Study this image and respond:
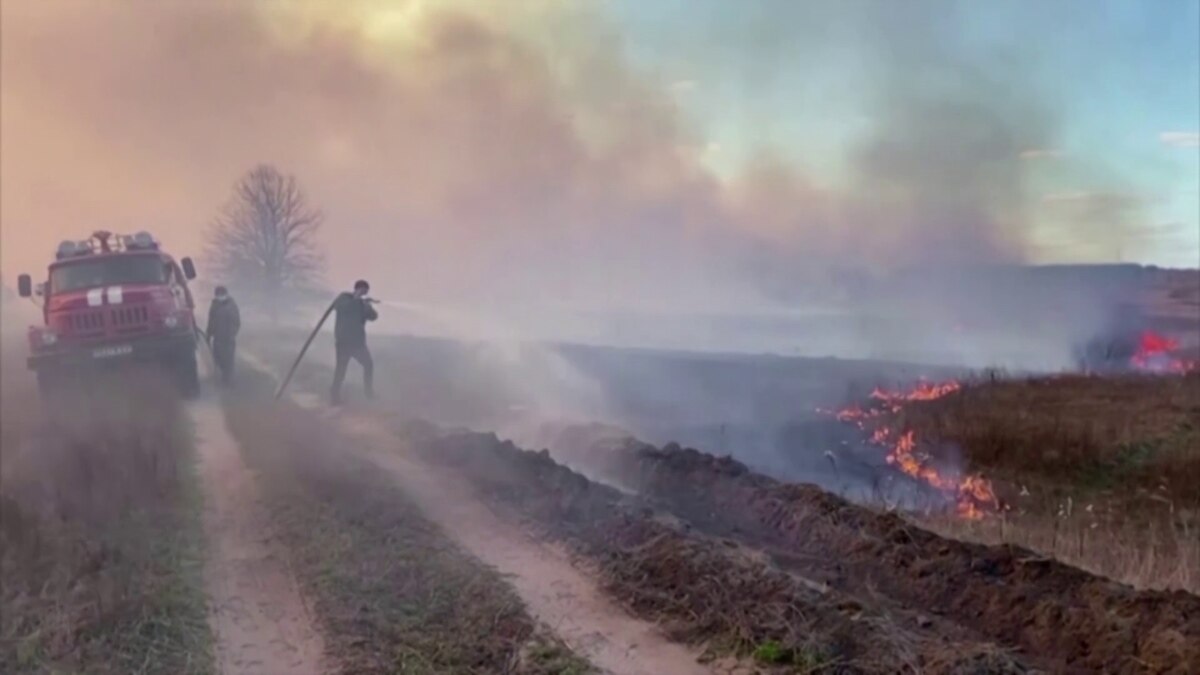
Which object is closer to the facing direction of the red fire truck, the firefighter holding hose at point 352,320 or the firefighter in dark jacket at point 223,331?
the firefighter holding hose

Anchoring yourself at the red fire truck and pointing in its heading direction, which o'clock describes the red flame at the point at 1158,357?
The red flame is roughly at 9 o'clock from the red fire truck.

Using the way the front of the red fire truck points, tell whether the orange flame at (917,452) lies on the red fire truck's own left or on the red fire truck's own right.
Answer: on the red fire truck's own left

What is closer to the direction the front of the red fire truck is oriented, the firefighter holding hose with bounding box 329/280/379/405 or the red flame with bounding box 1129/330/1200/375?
the firefighter holding hose

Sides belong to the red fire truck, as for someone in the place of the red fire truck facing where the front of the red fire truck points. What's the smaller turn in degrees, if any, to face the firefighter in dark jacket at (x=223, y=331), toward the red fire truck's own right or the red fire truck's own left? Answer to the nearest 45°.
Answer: approximately 135° to the red fire truck's own left

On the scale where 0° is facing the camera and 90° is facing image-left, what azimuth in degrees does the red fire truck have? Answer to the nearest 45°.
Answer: approximately 0°

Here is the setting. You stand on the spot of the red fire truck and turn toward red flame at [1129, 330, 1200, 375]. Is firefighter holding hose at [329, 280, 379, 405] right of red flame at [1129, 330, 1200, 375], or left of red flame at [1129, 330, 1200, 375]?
right
